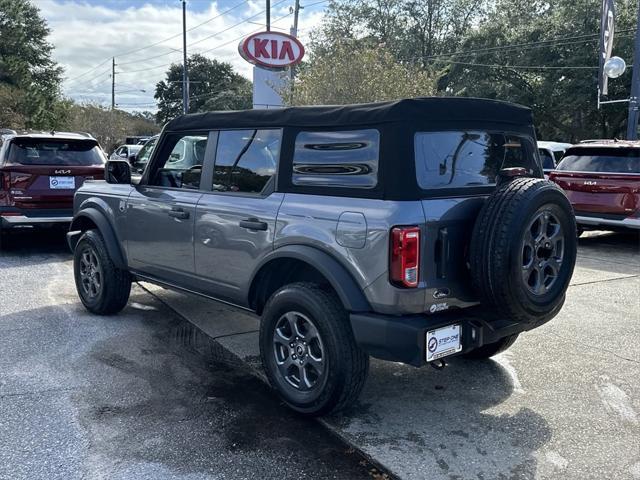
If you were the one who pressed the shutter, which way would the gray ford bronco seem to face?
facing away from the viewer and to the left of the viewer

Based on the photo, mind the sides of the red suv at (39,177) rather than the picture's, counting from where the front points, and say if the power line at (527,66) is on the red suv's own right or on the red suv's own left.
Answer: on the red suv's own right

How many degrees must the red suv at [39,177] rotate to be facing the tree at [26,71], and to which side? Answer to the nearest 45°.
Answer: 0° — it already faces it

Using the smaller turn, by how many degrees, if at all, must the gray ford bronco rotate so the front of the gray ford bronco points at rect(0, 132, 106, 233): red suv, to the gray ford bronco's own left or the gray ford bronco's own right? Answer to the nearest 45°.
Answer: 0° — it already faces it

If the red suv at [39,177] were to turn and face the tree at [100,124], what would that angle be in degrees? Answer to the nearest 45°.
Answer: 0° — it already faces it

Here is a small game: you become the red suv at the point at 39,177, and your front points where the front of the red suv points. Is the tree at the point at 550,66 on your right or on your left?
on your right

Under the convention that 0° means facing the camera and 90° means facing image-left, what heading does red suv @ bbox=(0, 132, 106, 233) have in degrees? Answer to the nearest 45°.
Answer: approximately 180°
